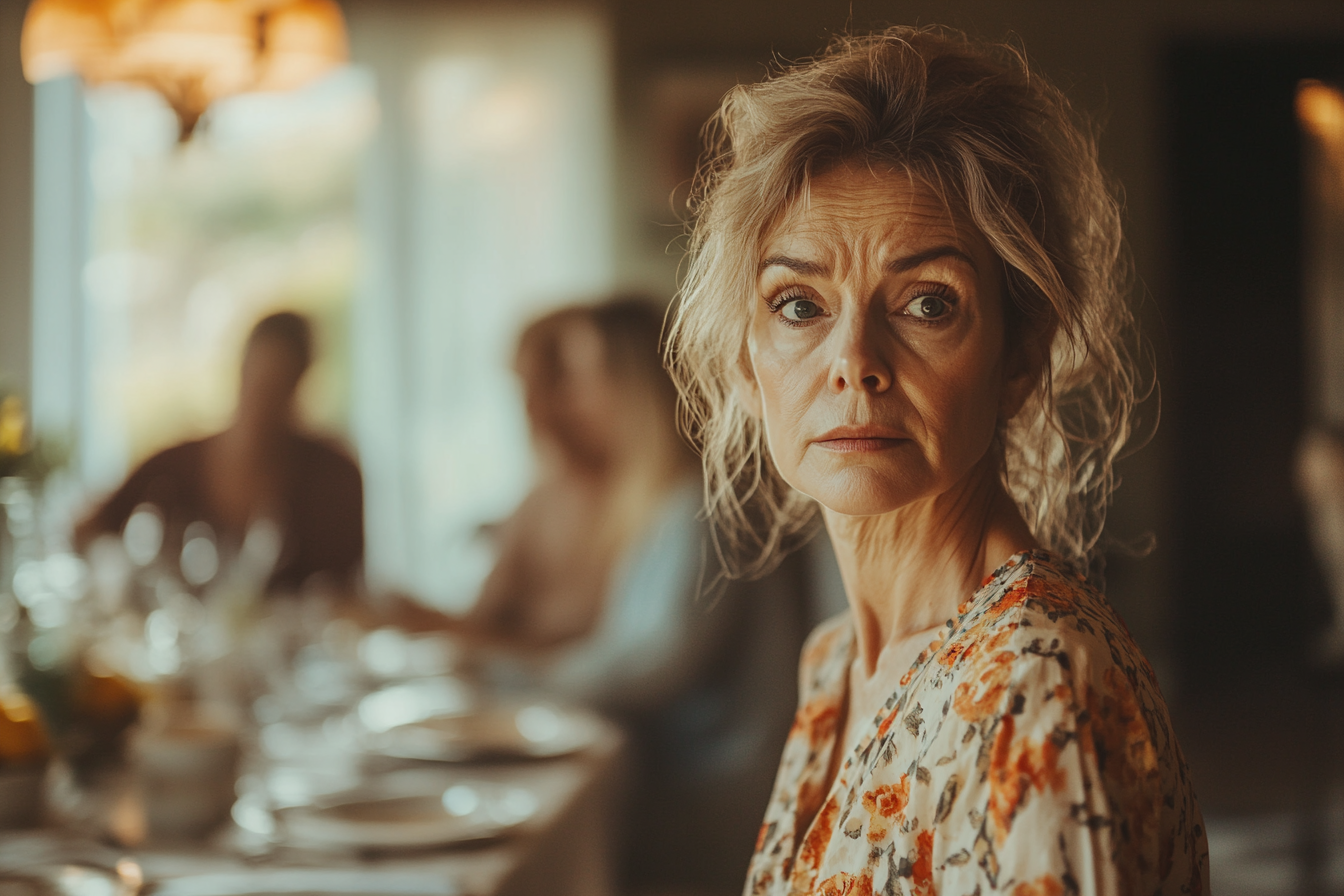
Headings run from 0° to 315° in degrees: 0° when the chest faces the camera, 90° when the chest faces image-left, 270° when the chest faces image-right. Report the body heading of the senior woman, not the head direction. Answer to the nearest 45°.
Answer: approximately 45°

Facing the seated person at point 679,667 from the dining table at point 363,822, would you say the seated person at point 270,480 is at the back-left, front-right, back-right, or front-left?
front-left

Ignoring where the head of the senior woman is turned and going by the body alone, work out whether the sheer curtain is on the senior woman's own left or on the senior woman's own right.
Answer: on the senior woman's own right

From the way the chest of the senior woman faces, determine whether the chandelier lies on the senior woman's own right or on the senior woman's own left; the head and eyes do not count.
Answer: on the senior woman's own right

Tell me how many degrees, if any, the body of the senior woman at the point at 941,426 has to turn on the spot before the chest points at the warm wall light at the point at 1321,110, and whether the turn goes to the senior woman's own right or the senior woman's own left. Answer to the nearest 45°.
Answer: approximately 135° to the senior woman's own right
